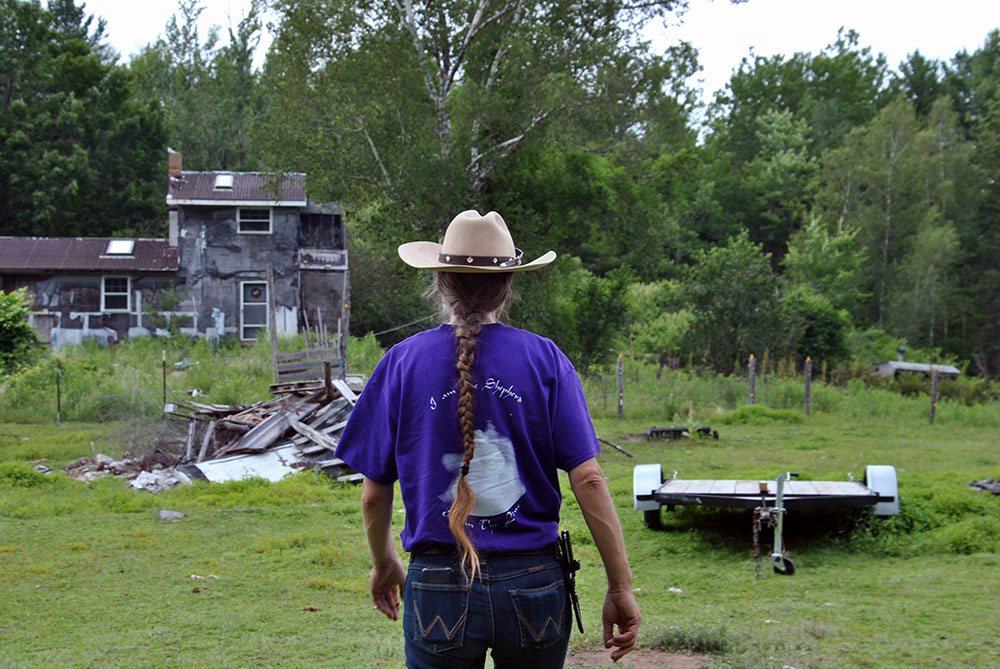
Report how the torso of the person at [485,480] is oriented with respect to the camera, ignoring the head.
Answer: away from the camera

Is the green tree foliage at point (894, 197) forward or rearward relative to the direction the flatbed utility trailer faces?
rearward

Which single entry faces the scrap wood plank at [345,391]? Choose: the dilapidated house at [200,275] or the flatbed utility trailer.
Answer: the dilapidated house

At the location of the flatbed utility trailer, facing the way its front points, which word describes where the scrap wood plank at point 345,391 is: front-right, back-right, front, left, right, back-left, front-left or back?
back-right

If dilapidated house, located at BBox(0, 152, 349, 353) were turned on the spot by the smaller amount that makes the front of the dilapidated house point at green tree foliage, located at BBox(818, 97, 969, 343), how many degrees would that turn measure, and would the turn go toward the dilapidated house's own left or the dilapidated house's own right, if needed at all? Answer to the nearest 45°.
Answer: approximately 90° to the dilapidated house's own left

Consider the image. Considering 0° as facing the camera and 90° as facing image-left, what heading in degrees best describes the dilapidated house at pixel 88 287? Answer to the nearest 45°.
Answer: approximately 0°

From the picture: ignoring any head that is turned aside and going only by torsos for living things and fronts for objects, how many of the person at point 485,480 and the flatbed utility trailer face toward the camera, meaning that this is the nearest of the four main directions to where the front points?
1

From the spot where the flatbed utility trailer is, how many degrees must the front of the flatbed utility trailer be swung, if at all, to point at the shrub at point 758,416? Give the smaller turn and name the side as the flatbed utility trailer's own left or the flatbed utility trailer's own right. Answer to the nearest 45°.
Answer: approximately 180°

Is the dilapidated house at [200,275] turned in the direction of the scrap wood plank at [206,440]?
yes

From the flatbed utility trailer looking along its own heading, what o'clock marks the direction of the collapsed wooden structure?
The collapsed wooden structure is roughly at 4 o'clock from the flatbed utility trailer.

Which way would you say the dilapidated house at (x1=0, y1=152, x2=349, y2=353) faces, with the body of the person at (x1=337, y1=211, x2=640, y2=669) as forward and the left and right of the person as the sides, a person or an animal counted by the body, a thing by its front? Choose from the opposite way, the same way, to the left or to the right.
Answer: the opposite way

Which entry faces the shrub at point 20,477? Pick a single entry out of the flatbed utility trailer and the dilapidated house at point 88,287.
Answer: the dilapidated house
